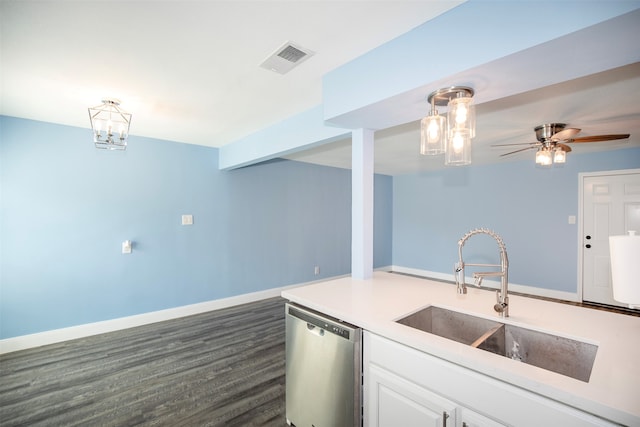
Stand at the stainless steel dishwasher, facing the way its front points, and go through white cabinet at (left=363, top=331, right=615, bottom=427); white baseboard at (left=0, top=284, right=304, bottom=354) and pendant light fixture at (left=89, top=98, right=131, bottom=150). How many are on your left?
1

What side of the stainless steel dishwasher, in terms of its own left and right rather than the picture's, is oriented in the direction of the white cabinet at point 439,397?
left

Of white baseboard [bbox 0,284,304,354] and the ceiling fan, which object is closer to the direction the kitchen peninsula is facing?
the white baseboard

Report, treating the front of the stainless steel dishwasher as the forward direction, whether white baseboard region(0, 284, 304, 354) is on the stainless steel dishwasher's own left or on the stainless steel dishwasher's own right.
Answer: on the stainless steel dishwasher's own right

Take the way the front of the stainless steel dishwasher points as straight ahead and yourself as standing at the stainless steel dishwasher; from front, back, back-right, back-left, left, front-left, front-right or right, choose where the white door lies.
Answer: back

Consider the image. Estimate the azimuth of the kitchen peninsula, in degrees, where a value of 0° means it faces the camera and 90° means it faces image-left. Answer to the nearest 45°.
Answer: approximately 45°

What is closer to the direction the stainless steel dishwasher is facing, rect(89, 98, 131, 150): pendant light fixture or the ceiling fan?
the pendant light fixture
